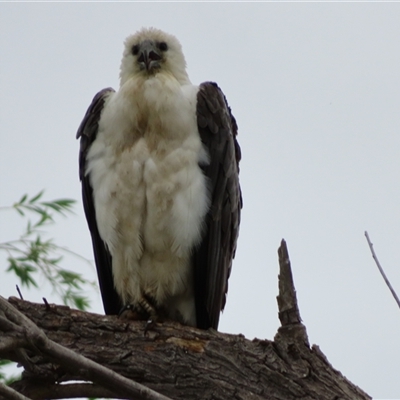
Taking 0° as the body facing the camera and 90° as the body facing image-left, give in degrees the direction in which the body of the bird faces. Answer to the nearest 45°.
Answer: approximately 0°
